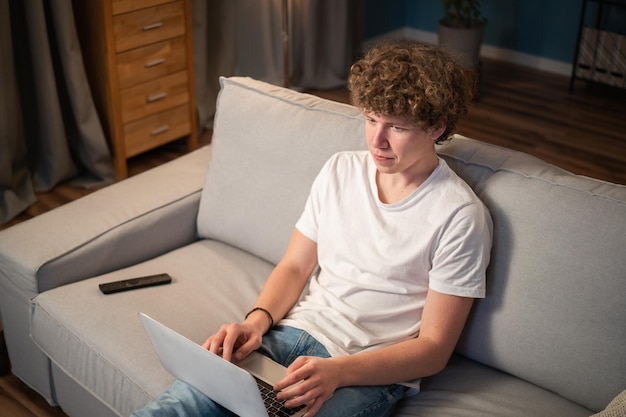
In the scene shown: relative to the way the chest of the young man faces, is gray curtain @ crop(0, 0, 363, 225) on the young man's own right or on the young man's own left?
on the young man's own right

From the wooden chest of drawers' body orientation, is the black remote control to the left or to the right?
on its right

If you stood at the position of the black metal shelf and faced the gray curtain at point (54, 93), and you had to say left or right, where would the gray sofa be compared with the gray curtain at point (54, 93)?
left

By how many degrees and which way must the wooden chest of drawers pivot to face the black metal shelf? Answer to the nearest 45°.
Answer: approximately 45° to its left

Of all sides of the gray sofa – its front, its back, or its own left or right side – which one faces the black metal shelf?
back

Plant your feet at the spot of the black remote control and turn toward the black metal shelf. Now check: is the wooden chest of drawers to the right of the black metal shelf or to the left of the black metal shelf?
left

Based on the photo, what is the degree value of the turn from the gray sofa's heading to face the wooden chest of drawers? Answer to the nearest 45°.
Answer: approximately 135° to its right

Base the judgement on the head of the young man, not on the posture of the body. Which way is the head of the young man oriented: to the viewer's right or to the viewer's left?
to the viewer's left

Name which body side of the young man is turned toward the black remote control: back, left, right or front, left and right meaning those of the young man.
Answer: right

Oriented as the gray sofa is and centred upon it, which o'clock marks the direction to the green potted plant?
The green potted plant is roughly at 5 o'clock from the gray sofa.

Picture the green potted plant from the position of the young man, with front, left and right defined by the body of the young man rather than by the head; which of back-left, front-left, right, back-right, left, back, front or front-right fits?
back-right

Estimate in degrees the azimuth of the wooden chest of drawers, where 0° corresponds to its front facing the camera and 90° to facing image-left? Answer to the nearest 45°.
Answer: approximately 315°
